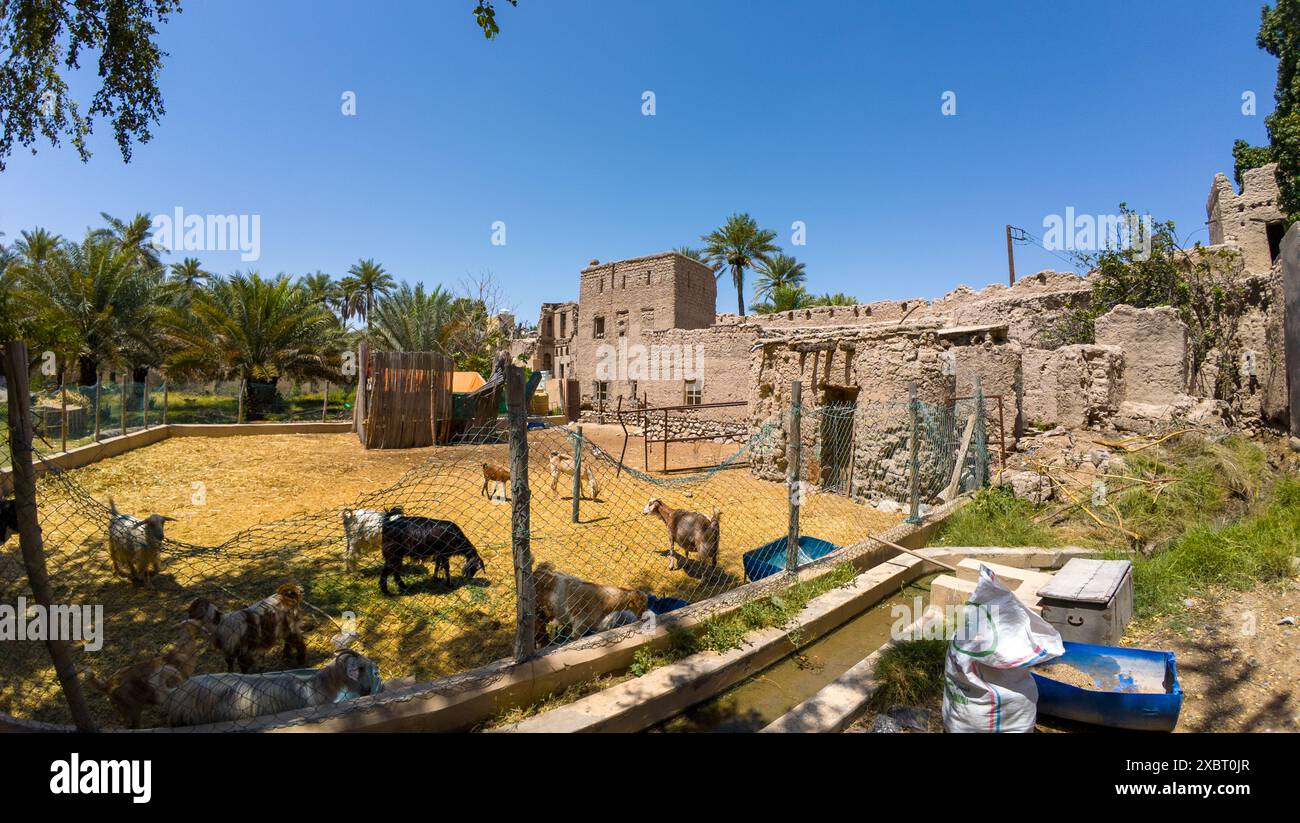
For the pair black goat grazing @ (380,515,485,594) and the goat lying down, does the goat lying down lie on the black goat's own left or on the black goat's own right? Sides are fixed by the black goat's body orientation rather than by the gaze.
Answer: on the black goat's own right

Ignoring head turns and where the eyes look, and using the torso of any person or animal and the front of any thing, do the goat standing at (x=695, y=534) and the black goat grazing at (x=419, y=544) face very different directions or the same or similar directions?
very different directions

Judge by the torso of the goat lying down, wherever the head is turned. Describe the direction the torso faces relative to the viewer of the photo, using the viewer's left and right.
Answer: facing to the right of the viewer

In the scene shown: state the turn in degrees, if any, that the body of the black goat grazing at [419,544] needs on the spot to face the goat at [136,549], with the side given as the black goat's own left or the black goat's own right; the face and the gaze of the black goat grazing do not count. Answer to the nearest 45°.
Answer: approximately 180°

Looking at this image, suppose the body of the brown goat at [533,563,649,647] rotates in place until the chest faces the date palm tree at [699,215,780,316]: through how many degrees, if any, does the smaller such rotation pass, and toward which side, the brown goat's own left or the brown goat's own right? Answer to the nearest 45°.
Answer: approximately 90° to the brown goat's own left

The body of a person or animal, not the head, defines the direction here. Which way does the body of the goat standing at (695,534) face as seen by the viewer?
to the viewer's left
